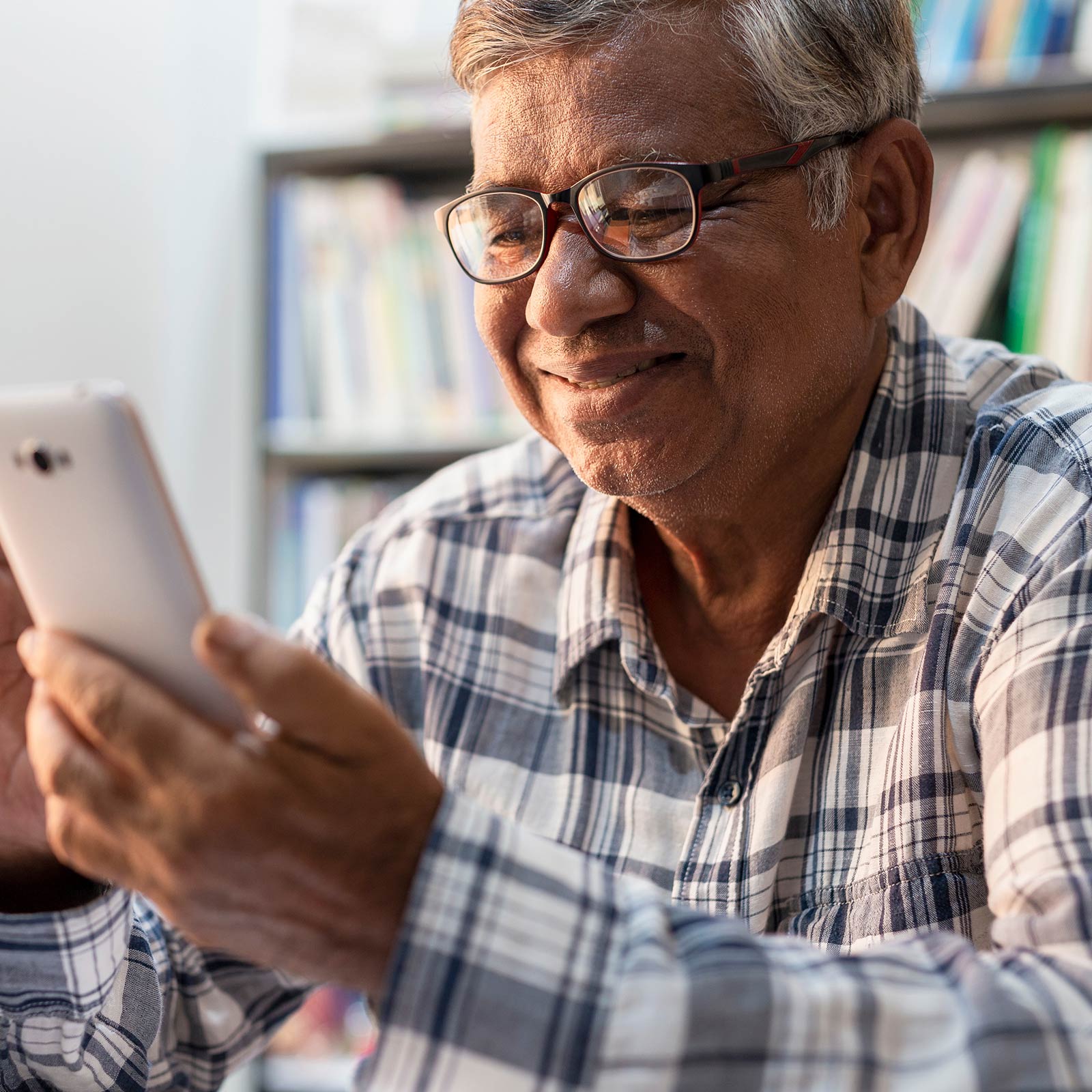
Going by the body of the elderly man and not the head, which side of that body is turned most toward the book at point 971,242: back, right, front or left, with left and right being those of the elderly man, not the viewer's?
back

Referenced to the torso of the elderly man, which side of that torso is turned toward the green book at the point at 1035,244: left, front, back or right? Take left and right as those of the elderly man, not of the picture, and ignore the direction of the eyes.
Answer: back

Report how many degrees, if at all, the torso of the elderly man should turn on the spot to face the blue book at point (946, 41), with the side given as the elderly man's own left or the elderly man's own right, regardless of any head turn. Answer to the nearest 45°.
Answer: approximately 135° to the elderly man's own right

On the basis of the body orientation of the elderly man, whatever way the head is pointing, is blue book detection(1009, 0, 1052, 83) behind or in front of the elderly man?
behind

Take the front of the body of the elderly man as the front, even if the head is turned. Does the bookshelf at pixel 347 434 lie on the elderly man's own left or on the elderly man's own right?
on the elderly man's own right

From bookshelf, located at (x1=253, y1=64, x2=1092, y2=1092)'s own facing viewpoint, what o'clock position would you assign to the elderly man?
The elderly man is roughly at 11 o'clock from the bookshelf.

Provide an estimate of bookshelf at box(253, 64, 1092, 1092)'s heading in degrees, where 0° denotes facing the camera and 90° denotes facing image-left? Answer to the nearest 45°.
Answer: approximately 0°
